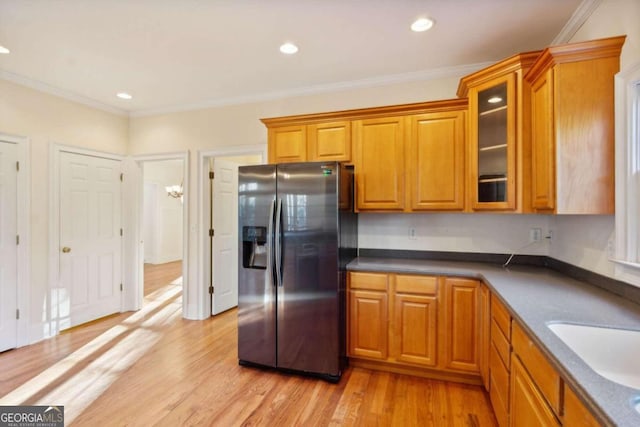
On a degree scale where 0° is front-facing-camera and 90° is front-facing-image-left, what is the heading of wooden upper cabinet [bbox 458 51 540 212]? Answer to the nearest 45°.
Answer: approximately 45°

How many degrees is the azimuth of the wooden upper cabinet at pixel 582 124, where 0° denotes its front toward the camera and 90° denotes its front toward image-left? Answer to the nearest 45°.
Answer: approximately 90°

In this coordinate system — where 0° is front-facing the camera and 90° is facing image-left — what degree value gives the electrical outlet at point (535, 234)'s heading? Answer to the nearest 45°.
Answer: approximately 0°

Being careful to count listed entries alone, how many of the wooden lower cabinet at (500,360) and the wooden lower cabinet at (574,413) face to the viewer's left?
2

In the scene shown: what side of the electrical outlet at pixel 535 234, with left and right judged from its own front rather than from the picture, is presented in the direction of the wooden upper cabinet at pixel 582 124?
front

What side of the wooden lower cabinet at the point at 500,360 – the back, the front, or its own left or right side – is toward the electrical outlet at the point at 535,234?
right

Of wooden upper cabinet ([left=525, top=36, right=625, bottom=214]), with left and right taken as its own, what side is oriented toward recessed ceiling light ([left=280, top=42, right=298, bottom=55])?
front

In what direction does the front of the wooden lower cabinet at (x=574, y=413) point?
to the viewer's left

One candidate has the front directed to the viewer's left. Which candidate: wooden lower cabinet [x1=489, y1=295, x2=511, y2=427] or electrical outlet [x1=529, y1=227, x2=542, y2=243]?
the wooden lower cabinet

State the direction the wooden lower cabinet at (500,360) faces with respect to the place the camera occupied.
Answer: facing to the left of the viewer

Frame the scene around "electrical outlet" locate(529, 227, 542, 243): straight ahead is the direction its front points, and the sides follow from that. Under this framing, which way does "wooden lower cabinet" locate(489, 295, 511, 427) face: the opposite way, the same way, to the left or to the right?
to the right

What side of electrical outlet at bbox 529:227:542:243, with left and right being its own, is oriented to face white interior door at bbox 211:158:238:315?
right
